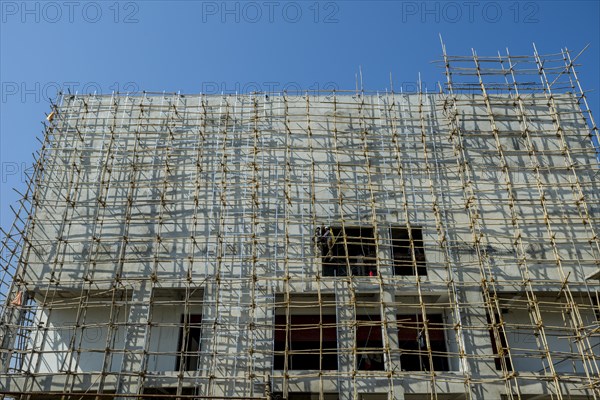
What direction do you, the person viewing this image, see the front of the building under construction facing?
facing the viewer
